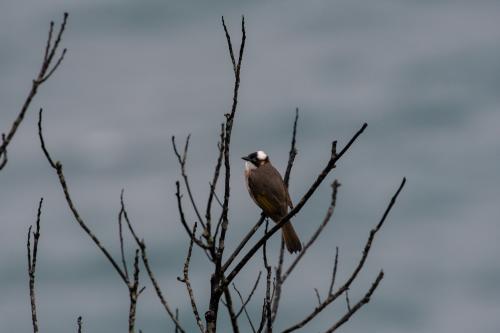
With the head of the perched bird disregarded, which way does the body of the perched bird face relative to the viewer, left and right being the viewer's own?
facing away from the viewer and to the left of the viewer

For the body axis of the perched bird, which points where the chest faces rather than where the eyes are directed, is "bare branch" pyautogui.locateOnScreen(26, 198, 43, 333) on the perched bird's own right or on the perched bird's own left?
on the perched bird's own left
